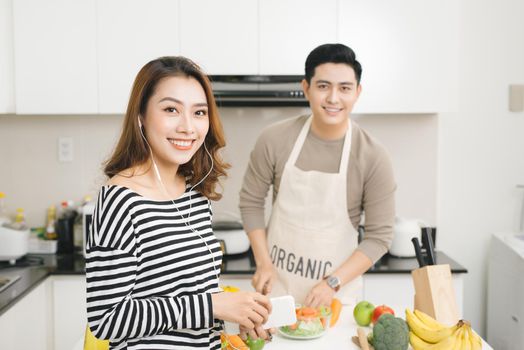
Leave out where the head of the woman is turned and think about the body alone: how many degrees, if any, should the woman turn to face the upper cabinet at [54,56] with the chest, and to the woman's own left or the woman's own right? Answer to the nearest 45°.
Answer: approximately 135° to the woman's own left

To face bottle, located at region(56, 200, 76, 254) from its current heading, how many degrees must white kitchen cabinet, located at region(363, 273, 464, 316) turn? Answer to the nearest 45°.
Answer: approximately 90° to its right

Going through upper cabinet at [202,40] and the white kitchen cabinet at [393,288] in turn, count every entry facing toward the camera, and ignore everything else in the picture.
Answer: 2

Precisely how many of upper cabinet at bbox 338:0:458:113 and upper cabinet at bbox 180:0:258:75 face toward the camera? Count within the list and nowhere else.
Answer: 2

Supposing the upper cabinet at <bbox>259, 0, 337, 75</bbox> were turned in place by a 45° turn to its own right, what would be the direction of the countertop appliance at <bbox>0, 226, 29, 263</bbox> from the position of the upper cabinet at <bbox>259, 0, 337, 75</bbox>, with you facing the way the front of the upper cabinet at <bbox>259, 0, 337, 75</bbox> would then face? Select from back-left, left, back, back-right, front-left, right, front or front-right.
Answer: front-right

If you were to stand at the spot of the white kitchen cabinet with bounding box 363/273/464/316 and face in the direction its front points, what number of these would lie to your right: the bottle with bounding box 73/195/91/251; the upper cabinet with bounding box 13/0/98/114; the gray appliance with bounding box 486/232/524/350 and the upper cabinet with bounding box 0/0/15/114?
3
